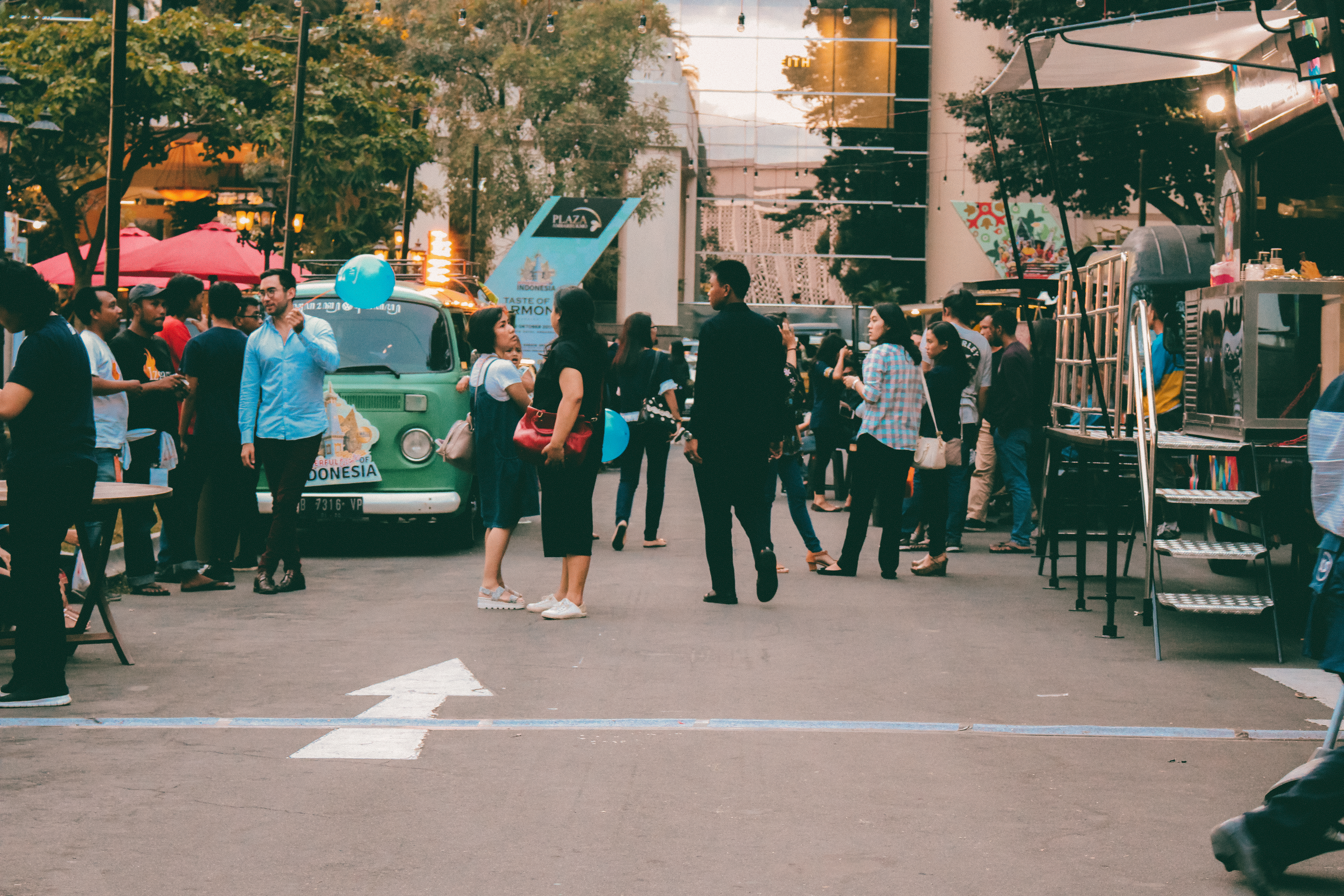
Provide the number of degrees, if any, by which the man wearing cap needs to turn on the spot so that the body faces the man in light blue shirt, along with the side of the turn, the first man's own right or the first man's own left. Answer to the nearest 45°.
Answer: approximately 45° to the first man's own left

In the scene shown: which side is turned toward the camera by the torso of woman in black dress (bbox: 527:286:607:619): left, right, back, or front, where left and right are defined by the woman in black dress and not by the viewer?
left

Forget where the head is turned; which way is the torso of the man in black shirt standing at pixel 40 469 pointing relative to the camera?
to the viewer's left

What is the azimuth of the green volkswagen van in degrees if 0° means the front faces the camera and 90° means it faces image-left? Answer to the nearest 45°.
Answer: approximately 0°

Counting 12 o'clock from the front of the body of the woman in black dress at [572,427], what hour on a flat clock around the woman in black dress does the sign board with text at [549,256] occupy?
The sign board with text is roughly at 3 o'clock from the woman in black dress.

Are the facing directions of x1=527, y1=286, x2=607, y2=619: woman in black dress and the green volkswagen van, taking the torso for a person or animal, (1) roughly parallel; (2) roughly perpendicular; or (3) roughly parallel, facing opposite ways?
roughly perpendicular

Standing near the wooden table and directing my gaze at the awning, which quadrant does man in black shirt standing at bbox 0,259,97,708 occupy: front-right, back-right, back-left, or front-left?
back-right

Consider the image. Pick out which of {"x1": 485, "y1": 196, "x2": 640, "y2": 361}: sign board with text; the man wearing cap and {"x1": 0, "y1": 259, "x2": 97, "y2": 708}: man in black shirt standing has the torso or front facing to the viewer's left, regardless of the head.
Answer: the man in black shirt standing

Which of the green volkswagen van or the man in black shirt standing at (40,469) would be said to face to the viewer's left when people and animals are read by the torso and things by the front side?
the man in black shirt standing

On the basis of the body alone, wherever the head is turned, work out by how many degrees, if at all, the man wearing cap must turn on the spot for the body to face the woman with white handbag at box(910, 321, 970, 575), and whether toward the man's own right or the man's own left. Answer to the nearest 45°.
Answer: approximately 45° to the man's own left
